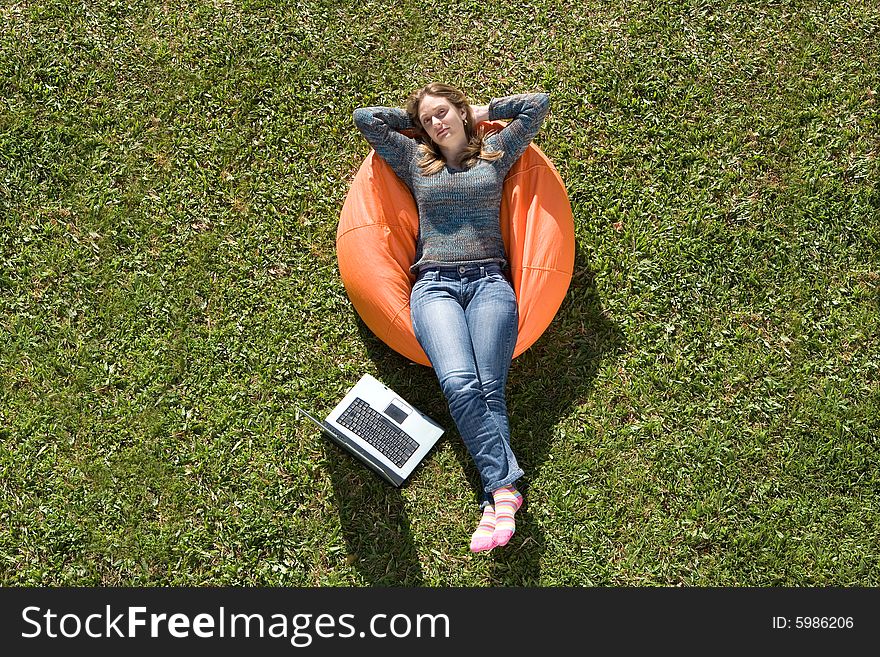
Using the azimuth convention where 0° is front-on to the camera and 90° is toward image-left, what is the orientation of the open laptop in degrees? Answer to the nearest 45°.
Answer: approximately 225°
